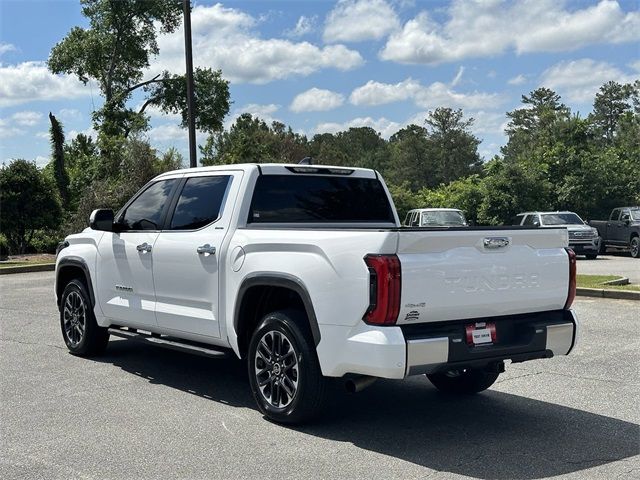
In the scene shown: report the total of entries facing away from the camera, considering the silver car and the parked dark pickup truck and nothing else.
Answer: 0

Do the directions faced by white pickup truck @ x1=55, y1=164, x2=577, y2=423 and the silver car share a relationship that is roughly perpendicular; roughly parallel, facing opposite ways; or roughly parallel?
roughly parallel, facing opposite ways

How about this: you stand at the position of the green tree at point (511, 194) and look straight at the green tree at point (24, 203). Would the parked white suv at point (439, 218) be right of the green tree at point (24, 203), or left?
left

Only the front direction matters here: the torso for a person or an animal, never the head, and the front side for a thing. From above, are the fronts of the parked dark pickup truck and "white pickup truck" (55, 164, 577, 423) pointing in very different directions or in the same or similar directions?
very different directions

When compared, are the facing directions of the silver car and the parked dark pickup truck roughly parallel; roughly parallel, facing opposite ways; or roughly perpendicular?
roughly parallel

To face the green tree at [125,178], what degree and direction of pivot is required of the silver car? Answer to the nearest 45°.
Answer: approximately 135° to its right

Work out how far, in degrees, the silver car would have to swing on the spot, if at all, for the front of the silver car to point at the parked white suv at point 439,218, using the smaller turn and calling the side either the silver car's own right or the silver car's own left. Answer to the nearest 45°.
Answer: approximately 135° to the silver car's own right

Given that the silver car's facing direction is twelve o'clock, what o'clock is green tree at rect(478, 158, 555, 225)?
The green tree is roughly at 7 o'clock from the silver car.

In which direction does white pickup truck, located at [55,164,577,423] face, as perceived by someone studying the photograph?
facing away from the viewer and to the left of the viewer

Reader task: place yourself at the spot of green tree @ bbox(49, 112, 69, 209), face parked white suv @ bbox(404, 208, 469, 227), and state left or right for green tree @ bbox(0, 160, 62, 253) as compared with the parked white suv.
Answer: right

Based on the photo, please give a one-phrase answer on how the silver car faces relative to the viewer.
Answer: facing the viewer and to the right of the viewer

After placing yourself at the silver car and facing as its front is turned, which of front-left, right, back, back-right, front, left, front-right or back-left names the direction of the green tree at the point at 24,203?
back-right
